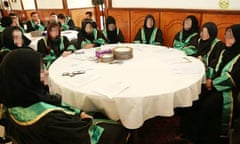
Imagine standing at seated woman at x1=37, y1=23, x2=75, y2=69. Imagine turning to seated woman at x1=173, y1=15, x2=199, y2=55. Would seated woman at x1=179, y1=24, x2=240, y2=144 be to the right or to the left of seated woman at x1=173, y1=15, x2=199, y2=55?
right

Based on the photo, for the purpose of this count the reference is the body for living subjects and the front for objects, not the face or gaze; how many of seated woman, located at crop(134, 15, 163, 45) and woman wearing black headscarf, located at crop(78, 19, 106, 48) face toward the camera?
2

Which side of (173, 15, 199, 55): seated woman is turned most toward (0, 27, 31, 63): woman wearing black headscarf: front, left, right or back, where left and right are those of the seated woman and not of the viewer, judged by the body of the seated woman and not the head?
front

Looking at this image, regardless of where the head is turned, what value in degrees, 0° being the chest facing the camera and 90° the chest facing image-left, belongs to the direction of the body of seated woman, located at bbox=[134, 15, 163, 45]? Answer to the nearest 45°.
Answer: approximately 0°

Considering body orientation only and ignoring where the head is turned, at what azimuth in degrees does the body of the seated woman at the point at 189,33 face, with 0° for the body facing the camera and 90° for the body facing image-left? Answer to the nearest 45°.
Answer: approximately 45°

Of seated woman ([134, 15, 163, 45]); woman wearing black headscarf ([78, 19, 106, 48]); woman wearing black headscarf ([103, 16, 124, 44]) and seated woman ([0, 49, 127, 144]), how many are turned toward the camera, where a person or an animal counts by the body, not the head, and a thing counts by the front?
3

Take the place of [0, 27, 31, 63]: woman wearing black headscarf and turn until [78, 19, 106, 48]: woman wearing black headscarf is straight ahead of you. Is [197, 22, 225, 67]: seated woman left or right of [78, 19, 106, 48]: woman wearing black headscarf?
right

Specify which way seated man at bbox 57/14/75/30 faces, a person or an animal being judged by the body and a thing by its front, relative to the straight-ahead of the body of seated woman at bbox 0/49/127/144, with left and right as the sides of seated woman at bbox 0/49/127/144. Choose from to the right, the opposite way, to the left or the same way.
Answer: the opposite way

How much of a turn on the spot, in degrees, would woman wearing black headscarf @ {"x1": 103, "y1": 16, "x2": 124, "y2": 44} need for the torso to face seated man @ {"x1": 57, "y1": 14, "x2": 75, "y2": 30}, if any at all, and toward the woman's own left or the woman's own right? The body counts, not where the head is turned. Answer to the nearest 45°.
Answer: approximately 135° to the woman's own right

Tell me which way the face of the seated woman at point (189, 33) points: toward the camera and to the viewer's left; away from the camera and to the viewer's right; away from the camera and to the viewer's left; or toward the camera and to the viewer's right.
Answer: toward the camera and to the viewer's left

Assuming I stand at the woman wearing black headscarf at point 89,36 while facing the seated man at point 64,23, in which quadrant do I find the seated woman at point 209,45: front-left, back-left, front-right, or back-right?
back-right

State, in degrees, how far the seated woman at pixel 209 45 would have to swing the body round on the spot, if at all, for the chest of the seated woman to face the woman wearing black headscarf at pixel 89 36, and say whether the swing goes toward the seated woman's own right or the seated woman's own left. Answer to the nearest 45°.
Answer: approximately 45° to the seated woman's own right

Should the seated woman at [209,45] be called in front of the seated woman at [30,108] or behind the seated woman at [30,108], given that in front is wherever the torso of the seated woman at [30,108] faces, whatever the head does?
in front

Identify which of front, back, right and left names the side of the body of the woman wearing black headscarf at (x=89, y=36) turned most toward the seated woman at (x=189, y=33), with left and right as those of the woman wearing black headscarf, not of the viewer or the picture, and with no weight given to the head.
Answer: left

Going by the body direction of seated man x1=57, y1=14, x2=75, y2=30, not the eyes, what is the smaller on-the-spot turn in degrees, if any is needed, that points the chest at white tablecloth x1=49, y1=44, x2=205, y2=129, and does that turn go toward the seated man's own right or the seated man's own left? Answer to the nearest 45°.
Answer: approximately 45° to the seated man's own left

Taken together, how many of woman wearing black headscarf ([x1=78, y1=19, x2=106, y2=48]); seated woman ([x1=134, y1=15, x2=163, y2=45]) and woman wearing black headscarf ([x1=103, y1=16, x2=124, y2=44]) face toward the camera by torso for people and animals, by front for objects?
3

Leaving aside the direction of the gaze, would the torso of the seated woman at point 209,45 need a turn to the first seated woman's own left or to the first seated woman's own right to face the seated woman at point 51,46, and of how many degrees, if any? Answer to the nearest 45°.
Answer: approximately 45° to the first seated woman's own right

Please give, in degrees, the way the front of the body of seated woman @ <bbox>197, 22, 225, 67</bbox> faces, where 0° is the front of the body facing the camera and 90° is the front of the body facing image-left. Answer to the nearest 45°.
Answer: approximately 45°
